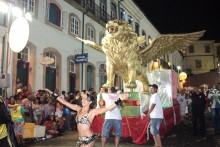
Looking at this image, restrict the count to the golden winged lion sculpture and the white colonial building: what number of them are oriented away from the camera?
0

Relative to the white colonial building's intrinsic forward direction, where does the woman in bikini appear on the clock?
The woman in bikini is roughly at 1 o'clock from the white colonial building.

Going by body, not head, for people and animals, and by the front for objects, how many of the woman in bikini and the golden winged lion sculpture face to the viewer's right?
0

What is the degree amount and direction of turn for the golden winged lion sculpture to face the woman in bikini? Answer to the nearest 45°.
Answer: approximately 45° to its left

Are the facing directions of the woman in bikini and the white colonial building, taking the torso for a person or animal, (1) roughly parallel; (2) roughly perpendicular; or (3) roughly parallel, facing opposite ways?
roughly perpendicular

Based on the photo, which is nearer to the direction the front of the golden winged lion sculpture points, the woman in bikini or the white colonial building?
the woman in bikini

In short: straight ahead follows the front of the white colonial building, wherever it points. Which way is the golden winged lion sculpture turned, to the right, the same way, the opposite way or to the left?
to the right
